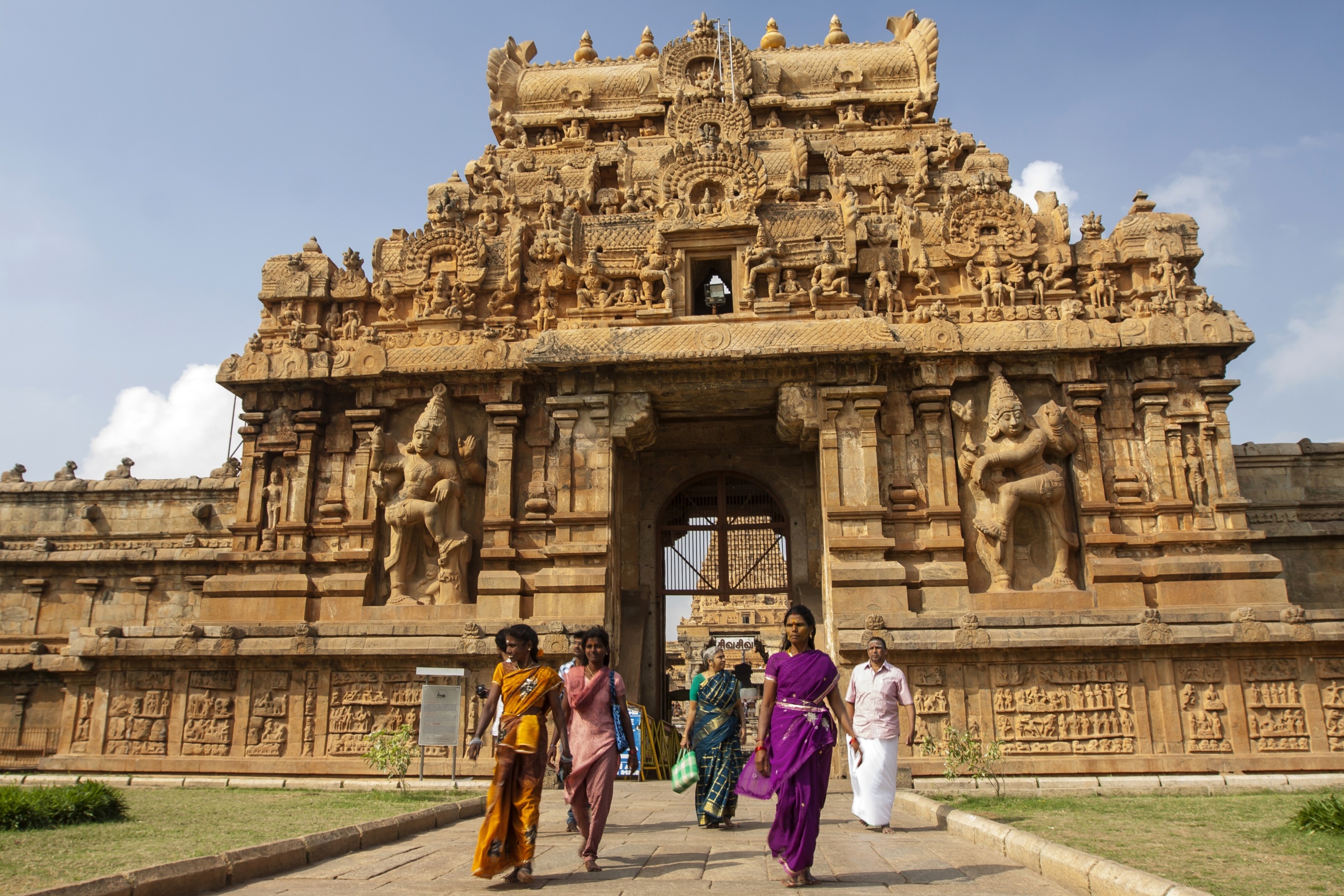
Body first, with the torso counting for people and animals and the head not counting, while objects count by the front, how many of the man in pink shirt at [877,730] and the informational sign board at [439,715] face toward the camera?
2

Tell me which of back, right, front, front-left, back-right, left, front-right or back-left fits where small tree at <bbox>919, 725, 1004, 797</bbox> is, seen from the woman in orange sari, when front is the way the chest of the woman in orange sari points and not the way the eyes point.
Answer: back-left

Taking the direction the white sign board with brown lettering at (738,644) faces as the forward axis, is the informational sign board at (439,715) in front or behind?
in front

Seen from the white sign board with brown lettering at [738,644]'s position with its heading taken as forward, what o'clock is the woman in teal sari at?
The woman in teal sari is roughly at 12 o'clock from the white sign board with brown lettering.

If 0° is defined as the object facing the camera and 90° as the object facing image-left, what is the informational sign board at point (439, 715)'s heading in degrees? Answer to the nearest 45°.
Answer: approximately 0°

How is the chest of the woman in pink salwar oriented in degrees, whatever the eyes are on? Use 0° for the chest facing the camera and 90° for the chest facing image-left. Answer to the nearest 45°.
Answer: approximately 0°

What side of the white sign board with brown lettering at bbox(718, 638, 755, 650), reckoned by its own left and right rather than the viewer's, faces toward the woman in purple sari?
front

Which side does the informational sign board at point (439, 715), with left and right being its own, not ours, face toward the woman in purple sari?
front

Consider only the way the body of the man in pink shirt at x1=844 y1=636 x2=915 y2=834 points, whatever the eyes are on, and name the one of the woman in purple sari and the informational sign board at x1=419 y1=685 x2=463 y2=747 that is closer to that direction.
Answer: the woman in purple sari
